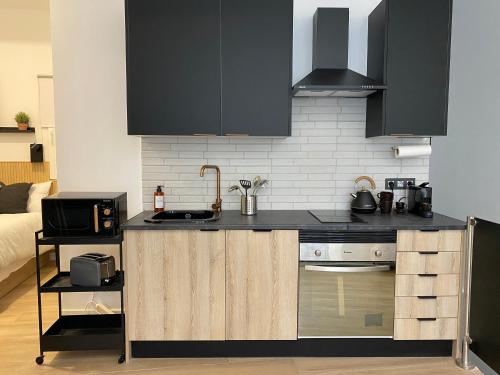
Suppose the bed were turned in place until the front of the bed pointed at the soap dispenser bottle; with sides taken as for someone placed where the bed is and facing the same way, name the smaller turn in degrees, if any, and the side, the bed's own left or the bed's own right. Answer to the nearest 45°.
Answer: approximately 90° to the bed's own left

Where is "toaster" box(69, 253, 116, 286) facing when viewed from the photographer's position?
facing the viewer and to the right of the viewer

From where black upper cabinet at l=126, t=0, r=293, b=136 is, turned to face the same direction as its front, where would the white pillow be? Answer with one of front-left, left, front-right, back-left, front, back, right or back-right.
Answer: back-right

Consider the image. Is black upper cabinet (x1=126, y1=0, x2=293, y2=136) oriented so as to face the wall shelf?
no

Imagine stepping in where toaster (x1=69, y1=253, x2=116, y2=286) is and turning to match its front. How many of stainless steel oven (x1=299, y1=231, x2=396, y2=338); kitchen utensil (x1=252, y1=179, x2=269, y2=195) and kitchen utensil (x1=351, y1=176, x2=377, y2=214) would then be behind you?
0

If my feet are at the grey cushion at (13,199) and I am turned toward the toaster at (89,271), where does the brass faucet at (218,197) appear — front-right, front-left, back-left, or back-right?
front-left

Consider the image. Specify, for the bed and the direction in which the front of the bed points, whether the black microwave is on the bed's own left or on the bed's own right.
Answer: on the bed's own left

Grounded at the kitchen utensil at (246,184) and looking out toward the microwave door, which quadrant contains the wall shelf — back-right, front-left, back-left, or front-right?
front-right

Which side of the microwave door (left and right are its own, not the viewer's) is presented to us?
front

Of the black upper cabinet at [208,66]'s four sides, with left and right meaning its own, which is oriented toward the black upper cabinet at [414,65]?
left

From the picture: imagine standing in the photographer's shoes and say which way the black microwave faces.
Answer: facing the viewer

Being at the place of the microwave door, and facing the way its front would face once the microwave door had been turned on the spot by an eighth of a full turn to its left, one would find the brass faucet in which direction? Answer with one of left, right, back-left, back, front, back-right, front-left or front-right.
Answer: front-left
